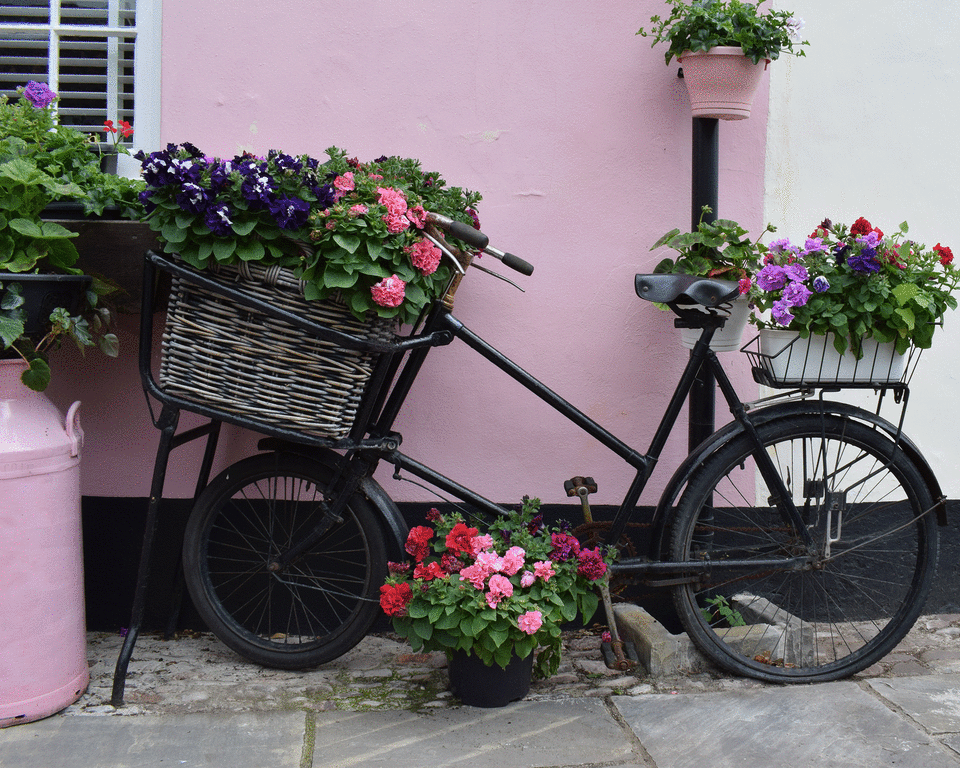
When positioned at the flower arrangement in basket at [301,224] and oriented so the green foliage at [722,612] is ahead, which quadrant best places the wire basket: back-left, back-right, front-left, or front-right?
front-right

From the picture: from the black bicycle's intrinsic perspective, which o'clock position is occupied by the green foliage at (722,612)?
The green foliage is roughly at 4 o'clock from the black bicycle.

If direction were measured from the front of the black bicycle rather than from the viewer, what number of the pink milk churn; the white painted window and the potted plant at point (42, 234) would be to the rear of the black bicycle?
0

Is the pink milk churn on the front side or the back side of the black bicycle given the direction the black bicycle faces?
on the front side

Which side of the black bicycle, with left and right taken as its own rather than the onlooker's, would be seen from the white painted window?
front

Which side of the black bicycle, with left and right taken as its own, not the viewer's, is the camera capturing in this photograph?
left

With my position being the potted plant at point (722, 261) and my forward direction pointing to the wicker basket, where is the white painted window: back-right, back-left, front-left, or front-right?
front-right
